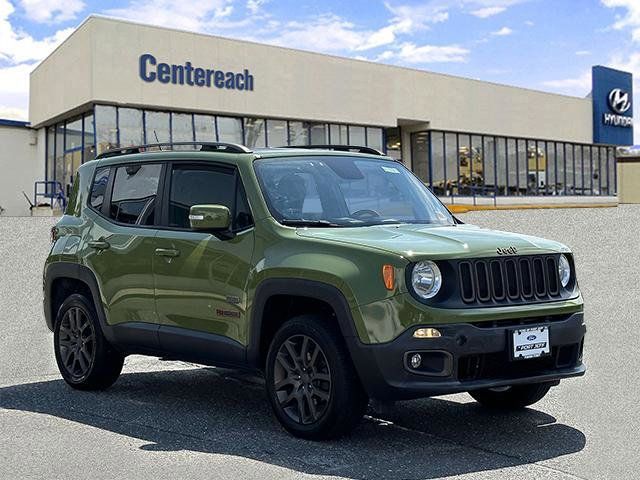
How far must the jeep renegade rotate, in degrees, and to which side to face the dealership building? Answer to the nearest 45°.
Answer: approximately 135° to its left

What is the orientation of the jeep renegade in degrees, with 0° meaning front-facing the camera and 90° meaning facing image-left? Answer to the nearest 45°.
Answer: approximately 315°

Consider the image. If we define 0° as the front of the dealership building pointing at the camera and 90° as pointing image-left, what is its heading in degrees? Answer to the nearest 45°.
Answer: approximately 315°
